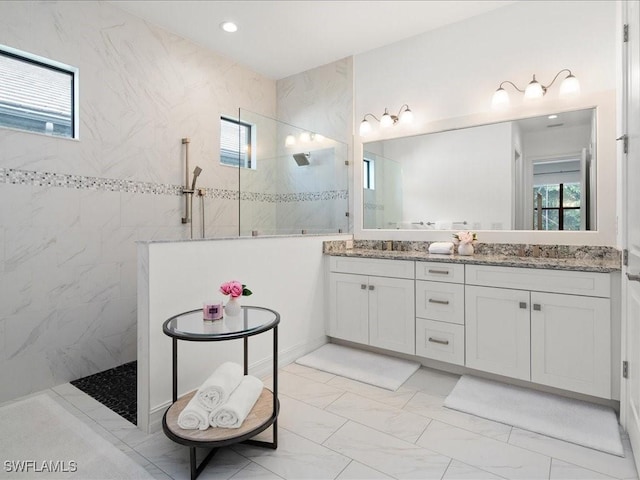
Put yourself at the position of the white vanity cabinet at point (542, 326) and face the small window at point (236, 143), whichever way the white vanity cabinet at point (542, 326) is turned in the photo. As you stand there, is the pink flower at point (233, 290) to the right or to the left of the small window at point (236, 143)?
left

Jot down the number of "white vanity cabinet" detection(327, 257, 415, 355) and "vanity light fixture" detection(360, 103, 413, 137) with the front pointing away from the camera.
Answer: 0

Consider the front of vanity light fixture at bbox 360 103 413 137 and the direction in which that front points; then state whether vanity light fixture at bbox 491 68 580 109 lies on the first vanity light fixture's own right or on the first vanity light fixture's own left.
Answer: on the first vanity light fixture's own left

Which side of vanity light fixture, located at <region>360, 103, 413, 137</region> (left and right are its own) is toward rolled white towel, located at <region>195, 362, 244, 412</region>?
front

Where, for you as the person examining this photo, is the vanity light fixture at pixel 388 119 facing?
facing the viewer and to the left of the viewer

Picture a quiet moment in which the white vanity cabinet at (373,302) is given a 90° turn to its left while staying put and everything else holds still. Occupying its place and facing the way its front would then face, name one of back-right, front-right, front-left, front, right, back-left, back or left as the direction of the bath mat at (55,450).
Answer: right

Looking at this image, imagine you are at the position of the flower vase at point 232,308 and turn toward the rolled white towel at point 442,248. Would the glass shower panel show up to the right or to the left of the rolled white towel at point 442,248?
left

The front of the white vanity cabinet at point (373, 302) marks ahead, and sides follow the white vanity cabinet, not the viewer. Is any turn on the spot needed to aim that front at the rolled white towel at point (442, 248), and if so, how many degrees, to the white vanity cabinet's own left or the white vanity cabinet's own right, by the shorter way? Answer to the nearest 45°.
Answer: approximately 135° to the white vanity cabinet's own left

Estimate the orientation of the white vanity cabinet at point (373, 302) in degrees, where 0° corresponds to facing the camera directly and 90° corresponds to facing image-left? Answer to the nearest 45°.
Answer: approximately 45°

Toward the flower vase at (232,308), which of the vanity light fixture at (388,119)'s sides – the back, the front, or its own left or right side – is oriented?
front

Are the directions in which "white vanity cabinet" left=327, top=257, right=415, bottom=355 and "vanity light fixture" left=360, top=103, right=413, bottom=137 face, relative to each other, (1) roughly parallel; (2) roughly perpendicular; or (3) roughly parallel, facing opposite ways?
roughly parallel

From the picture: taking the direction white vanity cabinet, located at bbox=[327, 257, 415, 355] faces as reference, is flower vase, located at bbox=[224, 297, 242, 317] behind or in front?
in front
